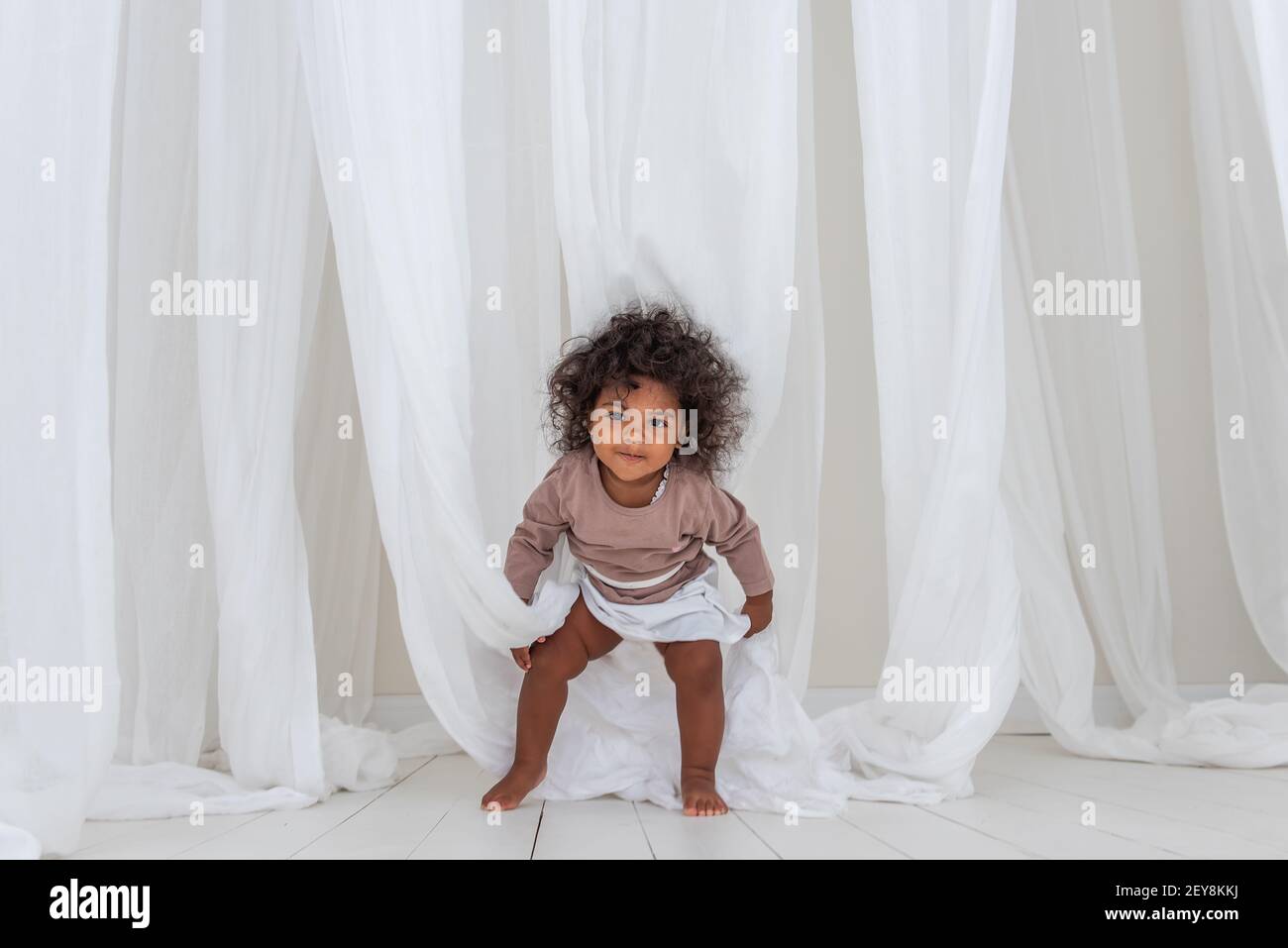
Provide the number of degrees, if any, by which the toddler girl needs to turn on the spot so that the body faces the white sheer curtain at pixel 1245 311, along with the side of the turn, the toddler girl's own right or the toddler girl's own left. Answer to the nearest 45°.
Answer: approximately 135° to the toddler girl's own left

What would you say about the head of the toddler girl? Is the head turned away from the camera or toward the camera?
toward the camera

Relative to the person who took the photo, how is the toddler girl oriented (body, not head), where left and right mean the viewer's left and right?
facing the viewer

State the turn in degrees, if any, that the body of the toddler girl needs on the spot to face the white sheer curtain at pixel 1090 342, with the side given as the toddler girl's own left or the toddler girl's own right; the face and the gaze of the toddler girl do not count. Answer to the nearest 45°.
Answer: approximately 135° to the toddler girl's own left

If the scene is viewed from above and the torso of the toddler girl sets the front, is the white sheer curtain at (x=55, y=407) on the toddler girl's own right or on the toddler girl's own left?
on the toddler girl's own right
